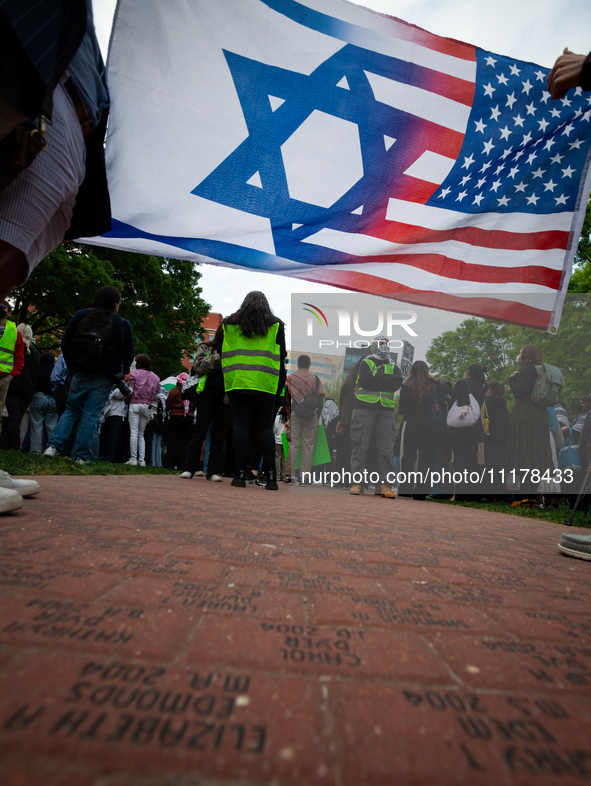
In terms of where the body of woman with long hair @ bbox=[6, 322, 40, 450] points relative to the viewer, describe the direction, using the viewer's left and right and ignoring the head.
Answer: facing away from the viewer and to the left of the viewer

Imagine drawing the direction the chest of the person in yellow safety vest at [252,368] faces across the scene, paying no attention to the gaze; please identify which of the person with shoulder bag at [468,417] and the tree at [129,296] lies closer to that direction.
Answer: the tree

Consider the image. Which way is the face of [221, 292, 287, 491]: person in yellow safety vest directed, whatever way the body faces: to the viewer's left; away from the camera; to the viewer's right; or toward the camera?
away from the camera

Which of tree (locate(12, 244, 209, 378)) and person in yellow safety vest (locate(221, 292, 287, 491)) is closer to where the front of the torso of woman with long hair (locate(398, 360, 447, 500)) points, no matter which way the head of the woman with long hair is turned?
the tree

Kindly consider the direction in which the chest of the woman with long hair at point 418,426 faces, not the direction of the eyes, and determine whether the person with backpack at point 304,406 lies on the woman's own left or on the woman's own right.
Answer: on the woman's own left

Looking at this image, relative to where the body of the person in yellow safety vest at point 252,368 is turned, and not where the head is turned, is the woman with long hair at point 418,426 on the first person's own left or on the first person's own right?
on the first person's own right

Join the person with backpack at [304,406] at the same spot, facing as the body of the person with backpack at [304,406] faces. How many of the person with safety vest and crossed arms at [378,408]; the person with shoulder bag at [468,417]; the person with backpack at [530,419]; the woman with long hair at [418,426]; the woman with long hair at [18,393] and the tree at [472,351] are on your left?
1

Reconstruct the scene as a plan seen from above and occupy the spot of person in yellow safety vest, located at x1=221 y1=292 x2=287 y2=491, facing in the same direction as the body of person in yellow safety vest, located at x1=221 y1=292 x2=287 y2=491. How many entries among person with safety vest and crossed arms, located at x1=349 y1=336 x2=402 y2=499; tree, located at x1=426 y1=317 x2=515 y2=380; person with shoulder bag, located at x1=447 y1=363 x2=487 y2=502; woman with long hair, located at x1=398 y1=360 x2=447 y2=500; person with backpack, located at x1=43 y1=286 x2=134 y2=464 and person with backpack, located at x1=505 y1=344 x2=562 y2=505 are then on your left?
1

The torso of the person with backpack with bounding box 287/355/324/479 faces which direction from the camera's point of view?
away from the camera

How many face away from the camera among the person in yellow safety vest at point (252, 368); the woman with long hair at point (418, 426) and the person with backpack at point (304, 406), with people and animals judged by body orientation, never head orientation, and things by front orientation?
3

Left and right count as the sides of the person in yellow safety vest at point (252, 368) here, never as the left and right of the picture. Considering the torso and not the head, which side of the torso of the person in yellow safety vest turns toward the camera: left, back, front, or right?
back

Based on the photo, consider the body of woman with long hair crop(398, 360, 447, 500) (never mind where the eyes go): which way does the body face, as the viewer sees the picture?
away from the camera

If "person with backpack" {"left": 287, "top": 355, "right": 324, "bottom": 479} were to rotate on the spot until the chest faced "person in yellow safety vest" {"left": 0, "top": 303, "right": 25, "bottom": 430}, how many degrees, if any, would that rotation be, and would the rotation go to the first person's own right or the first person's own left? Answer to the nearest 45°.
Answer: approximately 135° to the first person's own left

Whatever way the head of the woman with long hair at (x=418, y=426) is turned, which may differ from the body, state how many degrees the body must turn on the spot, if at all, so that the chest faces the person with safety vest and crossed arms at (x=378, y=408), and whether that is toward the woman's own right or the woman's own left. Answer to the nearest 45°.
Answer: approximately 135° to the woman's own left
